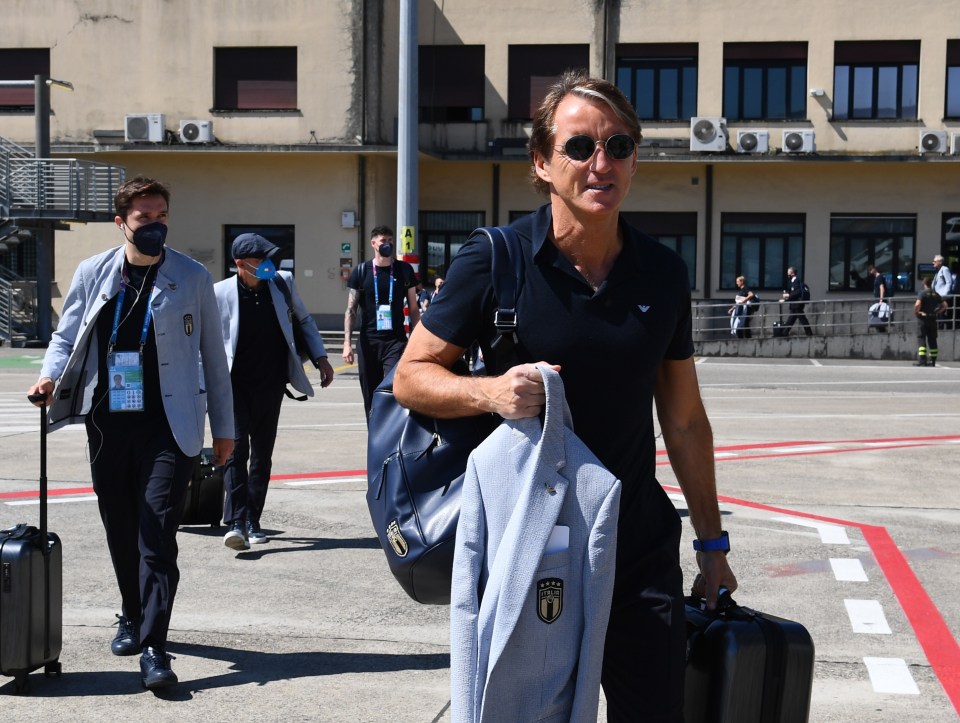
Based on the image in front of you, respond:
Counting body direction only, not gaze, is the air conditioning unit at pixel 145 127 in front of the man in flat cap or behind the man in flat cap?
behind

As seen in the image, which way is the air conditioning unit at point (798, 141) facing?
toward the camera

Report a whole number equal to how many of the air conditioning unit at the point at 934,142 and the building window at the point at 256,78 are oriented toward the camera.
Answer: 2

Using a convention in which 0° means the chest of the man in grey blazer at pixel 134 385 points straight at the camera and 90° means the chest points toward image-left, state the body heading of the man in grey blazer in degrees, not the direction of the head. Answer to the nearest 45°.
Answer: approximately 0°

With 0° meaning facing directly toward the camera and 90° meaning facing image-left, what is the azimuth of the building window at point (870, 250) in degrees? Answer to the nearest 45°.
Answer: approximately 0°

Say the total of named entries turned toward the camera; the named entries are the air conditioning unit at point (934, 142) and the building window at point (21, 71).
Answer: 2

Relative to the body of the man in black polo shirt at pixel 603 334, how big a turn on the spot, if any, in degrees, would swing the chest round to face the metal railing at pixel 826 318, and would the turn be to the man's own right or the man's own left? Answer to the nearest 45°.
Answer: approximately 180°

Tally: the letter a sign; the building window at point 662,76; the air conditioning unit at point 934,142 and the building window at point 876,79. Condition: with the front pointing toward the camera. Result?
4

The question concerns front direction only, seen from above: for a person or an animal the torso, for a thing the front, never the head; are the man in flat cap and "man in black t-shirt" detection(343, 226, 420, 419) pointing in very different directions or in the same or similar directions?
same or similar directions

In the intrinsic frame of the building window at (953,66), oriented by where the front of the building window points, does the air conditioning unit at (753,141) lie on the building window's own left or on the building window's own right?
on the building window's own right

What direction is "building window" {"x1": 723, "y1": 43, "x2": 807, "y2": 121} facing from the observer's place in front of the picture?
facing the viewer

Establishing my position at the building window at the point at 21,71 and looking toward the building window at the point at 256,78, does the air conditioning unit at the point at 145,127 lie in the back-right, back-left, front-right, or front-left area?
front-right

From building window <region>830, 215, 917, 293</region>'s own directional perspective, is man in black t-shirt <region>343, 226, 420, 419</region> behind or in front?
in front

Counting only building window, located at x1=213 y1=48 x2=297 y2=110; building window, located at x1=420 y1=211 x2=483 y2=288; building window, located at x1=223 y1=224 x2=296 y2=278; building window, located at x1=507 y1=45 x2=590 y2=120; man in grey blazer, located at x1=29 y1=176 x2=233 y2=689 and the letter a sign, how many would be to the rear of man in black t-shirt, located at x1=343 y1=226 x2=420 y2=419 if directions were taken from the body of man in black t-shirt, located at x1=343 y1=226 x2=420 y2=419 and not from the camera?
5

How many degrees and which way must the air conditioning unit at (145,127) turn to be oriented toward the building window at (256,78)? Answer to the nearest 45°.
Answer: approximately 90° to its left

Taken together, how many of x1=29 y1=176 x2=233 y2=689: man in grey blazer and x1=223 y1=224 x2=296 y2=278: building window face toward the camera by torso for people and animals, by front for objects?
2

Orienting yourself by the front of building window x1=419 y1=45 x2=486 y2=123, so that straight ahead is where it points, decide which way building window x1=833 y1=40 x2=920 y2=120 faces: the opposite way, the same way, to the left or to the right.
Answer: the same way

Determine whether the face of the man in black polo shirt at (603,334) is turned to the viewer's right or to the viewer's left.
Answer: to the viewer's right

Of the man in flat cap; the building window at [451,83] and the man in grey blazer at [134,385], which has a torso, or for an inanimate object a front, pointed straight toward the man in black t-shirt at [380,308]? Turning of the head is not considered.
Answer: the building window

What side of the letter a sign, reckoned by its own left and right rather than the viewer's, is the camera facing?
front

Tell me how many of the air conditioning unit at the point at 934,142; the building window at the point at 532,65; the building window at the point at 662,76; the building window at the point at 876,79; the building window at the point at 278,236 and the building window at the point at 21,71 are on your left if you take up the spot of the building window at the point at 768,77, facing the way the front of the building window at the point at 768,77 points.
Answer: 2

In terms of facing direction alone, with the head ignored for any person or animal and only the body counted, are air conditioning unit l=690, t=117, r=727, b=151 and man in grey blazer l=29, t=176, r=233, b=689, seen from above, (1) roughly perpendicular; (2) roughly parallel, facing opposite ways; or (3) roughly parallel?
roughly parallel
